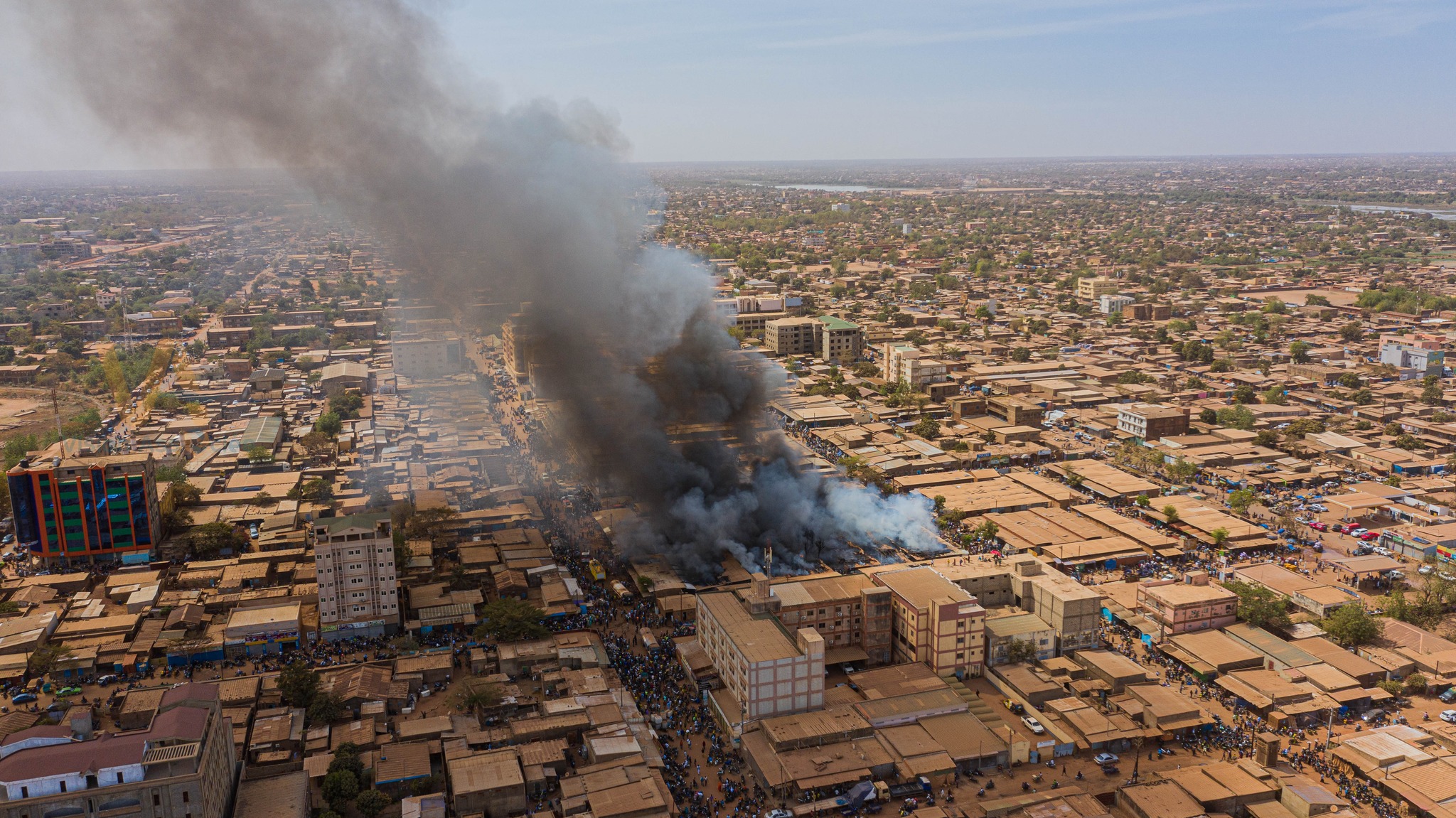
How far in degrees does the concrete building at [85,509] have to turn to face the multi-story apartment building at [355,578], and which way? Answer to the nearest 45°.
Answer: approximately 45° to its left

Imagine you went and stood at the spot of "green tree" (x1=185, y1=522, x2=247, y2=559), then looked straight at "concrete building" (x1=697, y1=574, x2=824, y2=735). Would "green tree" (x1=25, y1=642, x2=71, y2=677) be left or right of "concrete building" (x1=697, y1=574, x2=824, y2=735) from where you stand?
right

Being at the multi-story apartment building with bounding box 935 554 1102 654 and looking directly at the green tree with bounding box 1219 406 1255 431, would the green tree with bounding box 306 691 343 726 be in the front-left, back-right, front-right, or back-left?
back-left

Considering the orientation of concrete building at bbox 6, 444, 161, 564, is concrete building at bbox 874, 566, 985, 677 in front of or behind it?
in front

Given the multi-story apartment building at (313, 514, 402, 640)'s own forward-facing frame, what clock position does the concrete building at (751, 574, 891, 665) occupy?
The concrete building is roughly at 10 o'clock from the multi-story apartment building.

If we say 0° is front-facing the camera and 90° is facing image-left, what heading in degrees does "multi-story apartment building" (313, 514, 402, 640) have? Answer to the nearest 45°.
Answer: approximately 0°

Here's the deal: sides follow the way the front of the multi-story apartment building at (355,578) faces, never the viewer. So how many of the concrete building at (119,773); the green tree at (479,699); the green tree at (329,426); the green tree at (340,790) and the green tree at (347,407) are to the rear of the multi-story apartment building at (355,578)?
2

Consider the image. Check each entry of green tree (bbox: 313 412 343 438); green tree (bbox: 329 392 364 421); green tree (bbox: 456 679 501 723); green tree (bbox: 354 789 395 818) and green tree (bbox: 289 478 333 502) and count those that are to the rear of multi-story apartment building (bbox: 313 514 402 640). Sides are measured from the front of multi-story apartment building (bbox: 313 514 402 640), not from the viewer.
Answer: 3

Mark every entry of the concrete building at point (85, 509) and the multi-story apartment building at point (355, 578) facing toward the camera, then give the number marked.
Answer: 2

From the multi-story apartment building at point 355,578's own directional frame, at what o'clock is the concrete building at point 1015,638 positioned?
The concrete building is roughly at 10 o'clock from the multi-story apartment building.

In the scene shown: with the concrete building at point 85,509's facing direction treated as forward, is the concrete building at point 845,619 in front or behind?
in front

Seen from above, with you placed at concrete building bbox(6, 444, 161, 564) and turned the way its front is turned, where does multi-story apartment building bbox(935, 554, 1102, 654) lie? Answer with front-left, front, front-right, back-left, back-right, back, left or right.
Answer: front-left

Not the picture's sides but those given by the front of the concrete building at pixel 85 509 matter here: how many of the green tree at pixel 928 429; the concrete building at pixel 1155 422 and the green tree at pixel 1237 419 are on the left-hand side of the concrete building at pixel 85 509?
3

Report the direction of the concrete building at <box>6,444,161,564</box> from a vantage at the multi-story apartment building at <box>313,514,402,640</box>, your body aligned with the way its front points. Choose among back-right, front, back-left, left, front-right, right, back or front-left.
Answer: back-right
